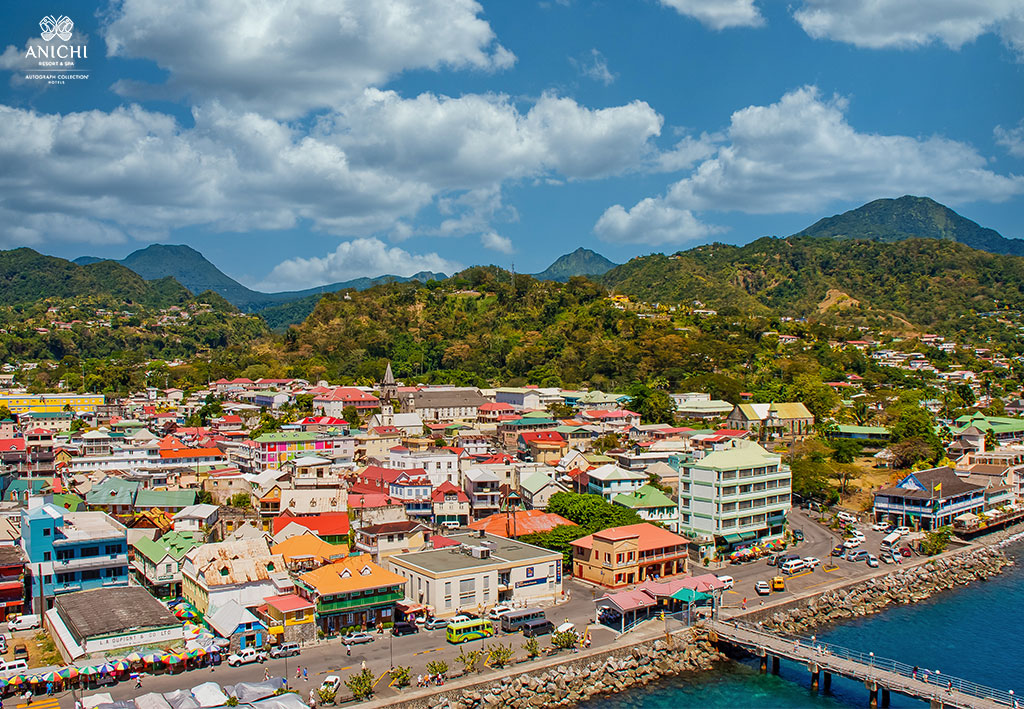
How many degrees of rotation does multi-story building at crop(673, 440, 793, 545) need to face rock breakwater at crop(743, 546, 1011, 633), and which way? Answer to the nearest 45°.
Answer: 0° — it already faces it

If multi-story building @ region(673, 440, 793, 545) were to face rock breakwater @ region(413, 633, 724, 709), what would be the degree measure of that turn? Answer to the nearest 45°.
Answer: approximately 45° to its right

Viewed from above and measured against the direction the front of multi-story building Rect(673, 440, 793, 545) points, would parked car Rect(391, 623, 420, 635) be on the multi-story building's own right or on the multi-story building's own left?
on the multi-story building's own right

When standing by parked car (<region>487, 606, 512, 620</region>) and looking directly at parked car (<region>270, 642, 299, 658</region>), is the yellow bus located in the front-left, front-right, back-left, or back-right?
front-left

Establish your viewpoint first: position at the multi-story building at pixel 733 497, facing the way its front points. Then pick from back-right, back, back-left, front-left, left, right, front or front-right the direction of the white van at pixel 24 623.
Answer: right

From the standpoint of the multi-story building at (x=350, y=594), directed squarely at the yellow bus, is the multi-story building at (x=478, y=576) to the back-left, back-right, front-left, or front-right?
front-left

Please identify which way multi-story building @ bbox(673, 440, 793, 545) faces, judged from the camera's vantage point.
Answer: facing the viewer and to the right of the viewer

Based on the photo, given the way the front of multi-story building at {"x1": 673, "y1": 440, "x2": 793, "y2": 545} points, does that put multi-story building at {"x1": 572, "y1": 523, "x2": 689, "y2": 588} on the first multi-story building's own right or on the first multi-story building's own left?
on the first multi-story building's own right

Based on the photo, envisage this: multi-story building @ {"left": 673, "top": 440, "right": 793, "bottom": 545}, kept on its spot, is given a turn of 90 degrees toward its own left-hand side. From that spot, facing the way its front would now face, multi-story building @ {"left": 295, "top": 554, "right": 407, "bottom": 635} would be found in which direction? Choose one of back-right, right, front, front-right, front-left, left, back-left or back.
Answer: back

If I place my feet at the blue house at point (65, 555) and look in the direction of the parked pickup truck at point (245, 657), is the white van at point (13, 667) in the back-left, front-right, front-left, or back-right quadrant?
front-right

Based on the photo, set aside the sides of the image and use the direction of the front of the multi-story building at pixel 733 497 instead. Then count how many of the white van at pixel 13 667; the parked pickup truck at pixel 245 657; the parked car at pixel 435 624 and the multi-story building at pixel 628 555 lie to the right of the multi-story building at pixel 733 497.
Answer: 4

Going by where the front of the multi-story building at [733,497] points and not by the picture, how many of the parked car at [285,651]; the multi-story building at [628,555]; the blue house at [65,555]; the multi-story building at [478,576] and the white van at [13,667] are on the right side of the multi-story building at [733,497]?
5

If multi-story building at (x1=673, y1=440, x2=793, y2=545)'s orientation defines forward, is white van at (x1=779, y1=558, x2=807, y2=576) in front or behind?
in front

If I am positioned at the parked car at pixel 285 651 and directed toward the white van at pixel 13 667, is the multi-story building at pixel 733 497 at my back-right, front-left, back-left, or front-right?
back-right

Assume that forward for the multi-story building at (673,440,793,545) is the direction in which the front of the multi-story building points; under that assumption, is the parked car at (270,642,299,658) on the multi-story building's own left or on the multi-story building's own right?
on the multi-story building's own right

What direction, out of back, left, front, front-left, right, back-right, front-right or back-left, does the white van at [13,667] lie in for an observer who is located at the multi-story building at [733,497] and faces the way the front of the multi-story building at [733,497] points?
right

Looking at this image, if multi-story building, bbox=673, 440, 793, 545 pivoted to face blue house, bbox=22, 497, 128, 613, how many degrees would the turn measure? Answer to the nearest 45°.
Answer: approximately 90° to its right

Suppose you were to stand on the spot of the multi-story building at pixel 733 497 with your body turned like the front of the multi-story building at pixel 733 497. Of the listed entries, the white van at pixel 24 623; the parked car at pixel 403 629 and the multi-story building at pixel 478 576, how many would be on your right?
3
